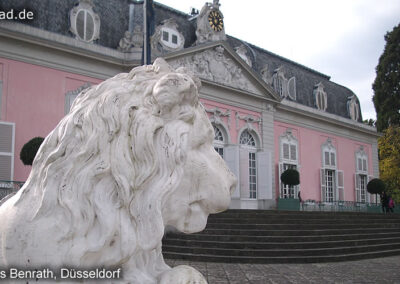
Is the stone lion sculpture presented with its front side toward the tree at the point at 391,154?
no

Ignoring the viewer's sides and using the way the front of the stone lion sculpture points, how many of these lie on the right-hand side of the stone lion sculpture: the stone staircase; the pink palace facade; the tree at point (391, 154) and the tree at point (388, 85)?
0

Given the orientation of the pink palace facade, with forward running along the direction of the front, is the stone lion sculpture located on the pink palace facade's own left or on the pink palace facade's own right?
on the pink palace facade's own right

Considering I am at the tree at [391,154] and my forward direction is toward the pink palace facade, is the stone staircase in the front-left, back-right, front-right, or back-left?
front-left

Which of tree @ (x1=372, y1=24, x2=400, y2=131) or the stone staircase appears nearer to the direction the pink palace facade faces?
the stone staircase

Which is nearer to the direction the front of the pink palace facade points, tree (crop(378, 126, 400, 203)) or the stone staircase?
the stone staircase

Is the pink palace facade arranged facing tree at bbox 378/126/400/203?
no

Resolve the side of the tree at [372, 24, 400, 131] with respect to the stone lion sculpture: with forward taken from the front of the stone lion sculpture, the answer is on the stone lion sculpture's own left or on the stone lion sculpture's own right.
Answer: on the stone lion sculpture's own left

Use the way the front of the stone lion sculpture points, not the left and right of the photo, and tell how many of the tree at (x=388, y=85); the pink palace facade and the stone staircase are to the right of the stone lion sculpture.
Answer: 0

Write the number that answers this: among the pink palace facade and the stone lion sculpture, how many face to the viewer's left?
0

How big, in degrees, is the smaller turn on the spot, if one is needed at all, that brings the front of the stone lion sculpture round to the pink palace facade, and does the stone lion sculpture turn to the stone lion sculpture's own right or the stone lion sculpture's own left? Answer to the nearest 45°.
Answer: approximately 90° to the stone lion sculpture's own left

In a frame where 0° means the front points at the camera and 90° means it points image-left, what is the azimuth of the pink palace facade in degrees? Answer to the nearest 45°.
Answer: approximately 315°

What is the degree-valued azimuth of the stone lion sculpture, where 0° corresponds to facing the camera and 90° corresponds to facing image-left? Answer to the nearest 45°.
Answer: approximately 270°
